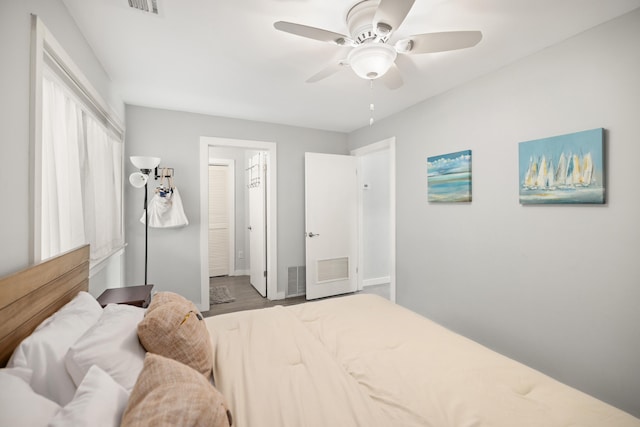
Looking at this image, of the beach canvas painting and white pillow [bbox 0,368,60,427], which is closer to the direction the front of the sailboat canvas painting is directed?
the white pillow

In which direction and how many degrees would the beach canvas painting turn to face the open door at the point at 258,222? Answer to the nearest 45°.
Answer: approximately 45° to its right

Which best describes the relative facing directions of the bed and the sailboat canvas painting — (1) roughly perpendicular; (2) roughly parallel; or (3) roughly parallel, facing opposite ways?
roughly parallel, facing opposite ways

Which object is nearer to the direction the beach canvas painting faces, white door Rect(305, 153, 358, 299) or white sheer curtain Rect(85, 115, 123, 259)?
the white sheer curtain

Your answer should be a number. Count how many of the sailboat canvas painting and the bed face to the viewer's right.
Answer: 1

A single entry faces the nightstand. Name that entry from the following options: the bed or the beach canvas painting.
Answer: the beach canvas painting

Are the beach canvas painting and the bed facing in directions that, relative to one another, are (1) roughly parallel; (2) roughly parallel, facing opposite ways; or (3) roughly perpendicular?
roughly parallel, facing opposite ways

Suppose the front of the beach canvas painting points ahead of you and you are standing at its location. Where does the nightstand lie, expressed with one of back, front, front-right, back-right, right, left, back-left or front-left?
front

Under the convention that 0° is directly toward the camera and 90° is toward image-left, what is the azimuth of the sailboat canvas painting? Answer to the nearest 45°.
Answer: approximately 45°

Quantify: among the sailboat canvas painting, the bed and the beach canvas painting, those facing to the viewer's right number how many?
1

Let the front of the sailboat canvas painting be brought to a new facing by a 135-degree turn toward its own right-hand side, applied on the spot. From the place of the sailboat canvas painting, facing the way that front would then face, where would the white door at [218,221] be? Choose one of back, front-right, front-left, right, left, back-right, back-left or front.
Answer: left

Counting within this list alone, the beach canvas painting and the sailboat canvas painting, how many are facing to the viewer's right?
0

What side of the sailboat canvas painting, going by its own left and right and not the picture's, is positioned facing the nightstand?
front

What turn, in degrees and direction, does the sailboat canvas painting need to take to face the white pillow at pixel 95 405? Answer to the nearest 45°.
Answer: approximately 45° to its left

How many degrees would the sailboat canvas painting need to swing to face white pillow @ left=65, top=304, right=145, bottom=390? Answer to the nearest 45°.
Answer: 0° — it already faces it

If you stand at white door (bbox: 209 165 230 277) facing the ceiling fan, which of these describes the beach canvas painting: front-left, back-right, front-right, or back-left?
front-left

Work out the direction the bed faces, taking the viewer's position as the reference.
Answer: facing to the right of the viewer

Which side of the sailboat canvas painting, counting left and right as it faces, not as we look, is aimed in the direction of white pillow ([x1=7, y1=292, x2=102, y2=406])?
front
